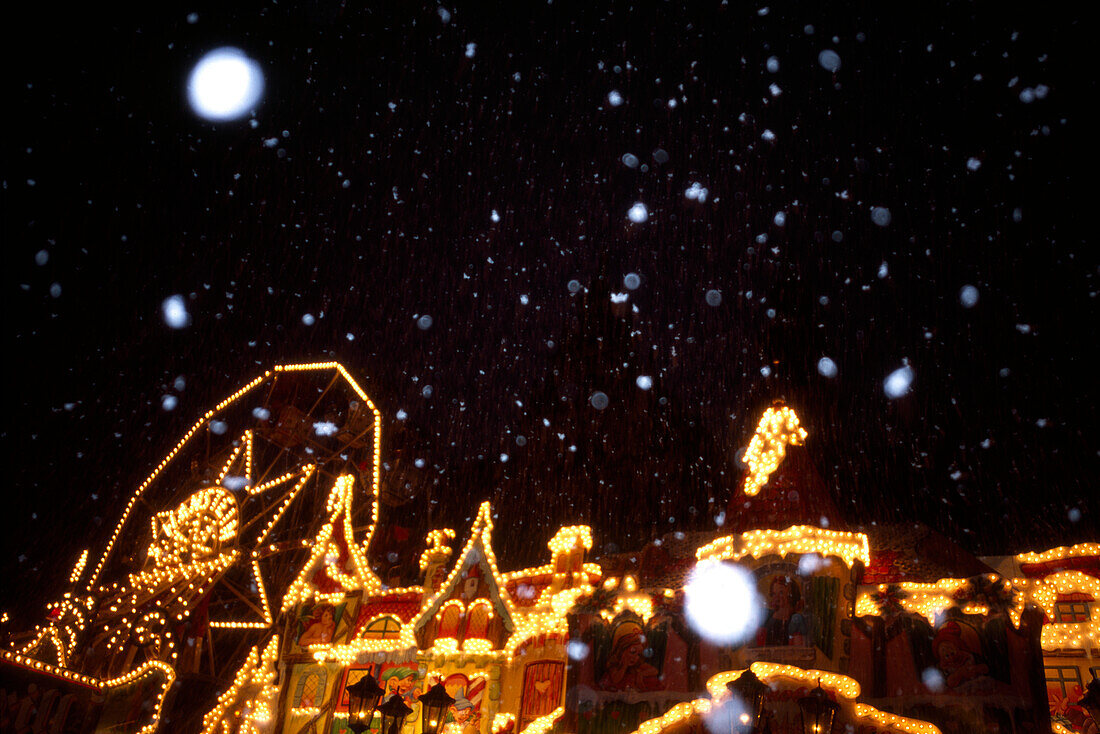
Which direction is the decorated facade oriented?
toward the camera

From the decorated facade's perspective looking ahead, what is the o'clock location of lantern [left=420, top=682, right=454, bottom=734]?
The lantern is roughly at 12 o'clock from the decorated facade.

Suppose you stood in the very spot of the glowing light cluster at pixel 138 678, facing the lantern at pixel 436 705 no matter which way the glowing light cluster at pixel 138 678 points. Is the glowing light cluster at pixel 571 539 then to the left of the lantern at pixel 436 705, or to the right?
left

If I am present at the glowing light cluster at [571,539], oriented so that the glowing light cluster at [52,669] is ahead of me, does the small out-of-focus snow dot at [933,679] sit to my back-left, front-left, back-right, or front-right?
back-left
